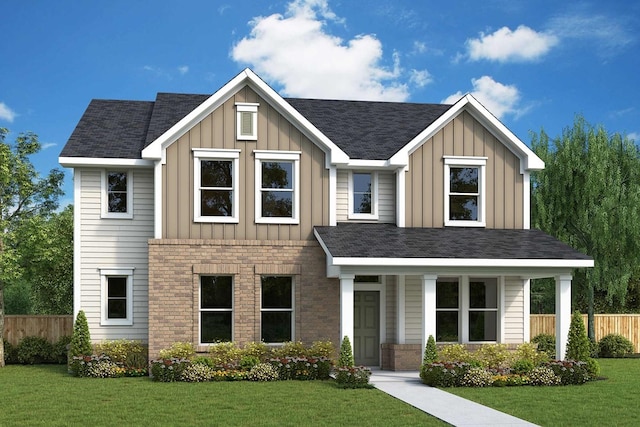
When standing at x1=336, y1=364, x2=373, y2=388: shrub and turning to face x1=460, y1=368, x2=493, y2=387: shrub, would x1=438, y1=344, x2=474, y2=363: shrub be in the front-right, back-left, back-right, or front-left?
front-left

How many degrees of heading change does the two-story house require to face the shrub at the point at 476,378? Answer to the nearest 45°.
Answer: approximately 45° to its left

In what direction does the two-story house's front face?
toward the camera

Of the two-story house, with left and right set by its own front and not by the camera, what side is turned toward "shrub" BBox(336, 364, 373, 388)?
front

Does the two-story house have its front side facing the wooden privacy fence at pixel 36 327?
no

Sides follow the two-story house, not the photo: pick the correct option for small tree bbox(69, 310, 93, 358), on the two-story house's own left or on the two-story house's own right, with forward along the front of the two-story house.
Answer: on the two-story house's own right
